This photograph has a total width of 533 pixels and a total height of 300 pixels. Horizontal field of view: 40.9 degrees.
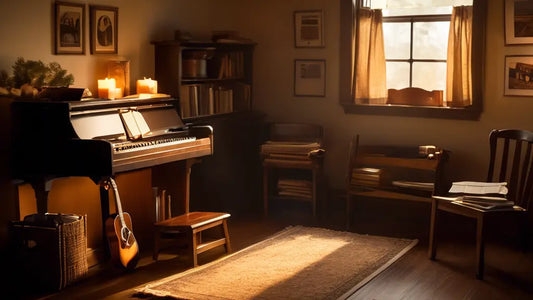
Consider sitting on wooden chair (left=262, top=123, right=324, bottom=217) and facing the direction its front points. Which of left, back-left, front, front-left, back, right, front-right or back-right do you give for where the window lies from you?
left

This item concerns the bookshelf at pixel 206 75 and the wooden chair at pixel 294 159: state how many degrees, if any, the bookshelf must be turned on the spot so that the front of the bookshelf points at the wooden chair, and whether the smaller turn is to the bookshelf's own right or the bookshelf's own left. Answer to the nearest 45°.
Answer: approximately 45° to the bookshelf's own left

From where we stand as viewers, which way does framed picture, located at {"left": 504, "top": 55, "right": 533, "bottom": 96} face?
facing the viewer

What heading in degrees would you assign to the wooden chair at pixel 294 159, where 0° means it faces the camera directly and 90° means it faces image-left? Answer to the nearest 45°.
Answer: approximately 0°

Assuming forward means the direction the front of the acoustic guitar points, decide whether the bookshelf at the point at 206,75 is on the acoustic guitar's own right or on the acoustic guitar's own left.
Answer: on the acoustic guitar's own left

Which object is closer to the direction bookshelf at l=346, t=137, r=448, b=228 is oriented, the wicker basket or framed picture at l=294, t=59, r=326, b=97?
the wicker basket

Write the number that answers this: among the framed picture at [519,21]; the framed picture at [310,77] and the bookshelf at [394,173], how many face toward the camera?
3

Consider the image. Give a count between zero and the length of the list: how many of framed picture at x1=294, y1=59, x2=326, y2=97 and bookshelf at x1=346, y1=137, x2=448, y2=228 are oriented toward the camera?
2

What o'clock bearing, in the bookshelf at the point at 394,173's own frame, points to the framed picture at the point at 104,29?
The framed picture is roughly at 2 o'clock from the bookshelf.

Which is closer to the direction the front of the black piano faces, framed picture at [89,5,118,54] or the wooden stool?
the wooden stool

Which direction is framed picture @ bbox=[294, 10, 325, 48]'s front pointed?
toward the camera

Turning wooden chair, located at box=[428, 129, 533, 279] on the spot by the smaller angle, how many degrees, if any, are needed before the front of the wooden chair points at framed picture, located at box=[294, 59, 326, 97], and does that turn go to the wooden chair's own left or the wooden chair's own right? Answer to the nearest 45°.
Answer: approximately 90° to the wooden chair's own right

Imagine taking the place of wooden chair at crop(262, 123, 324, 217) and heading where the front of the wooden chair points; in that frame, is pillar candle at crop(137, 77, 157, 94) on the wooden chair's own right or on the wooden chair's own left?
on the wooden chair's own right
